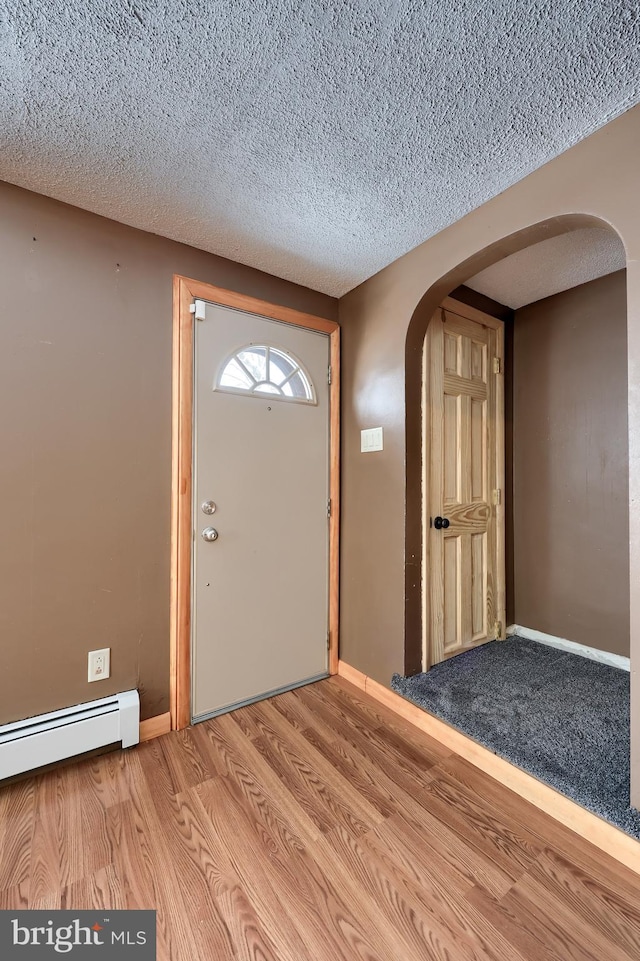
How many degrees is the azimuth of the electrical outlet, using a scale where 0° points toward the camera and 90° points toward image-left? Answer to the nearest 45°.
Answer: approximately 0°

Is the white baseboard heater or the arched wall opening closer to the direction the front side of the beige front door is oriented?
the arched wall opening

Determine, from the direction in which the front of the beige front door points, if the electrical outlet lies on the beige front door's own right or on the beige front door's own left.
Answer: on the beige front door's own right

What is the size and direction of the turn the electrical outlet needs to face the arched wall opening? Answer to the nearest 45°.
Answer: approximately 90° to its left

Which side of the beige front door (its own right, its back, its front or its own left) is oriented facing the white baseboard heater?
right

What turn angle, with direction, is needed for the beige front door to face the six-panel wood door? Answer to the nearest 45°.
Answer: approximately 45° to its left

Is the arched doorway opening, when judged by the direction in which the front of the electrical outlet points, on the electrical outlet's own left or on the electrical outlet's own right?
on the electrical outlet's own left

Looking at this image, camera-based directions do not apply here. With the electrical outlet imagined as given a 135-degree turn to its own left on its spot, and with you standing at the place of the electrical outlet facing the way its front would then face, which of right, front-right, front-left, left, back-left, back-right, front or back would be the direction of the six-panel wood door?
front-right

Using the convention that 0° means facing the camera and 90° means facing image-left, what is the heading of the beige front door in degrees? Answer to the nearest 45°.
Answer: approximately 315°
